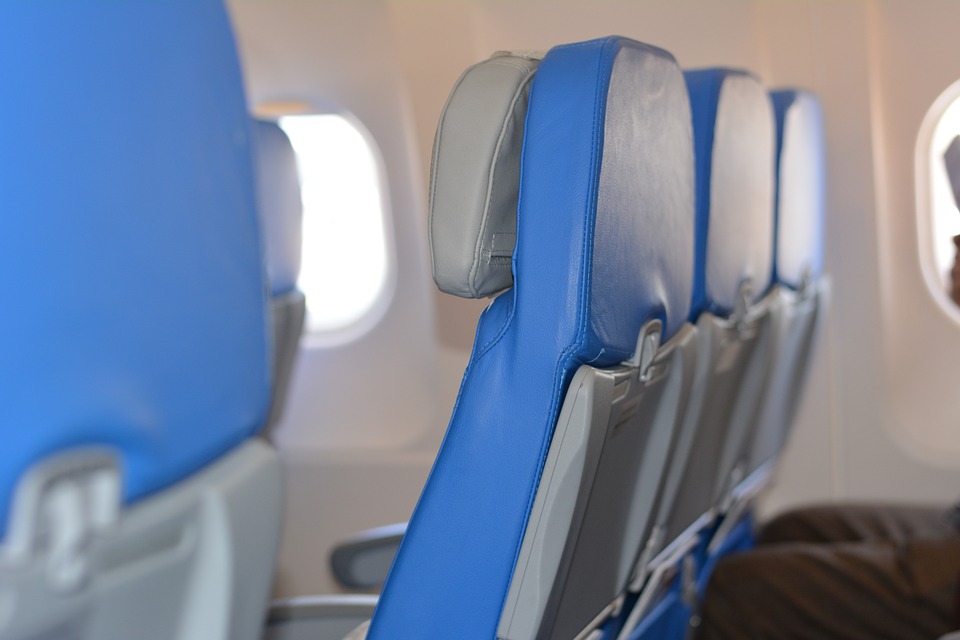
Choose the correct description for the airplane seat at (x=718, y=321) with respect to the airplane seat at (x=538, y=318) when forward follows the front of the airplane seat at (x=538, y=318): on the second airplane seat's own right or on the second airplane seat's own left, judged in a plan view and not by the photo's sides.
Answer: on the second airplane seat's own right

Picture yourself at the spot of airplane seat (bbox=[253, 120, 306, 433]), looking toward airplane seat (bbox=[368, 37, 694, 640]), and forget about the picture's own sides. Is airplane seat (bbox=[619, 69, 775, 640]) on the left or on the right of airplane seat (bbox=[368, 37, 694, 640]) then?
left

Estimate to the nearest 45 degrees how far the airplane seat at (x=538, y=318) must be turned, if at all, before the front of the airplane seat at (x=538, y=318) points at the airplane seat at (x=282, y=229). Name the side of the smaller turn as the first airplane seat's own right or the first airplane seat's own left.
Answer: approximately 45° to the first airplane seat's own right

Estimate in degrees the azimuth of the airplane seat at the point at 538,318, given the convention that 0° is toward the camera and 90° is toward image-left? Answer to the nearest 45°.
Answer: approximately 90°

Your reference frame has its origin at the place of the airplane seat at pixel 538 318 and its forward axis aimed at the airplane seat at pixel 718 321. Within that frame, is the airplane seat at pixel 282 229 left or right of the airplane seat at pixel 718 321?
left

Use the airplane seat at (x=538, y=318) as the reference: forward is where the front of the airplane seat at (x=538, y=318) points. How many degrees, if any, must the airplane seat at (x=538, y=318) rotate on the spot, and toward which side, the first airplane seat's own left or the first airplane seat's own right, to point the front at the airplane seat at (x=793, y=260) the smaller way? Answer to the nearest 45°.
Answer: approximately 135° to the first airplane seat's own right

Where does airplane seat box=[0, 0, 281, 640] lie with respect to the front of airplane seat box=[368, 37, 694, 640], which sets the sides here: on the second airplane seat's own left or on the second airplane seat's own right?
on the second airplane seat's own left
